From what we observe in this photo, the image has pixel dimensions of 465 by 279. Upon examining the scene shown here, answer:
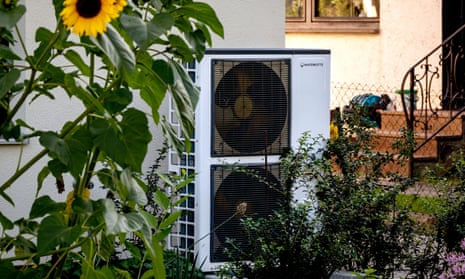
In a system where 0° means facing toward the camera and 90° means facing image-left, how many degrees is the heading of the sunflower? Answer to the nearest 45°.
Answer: approximately 0°

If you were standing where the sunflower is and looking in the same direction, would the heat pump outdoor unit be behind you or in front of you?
behind
